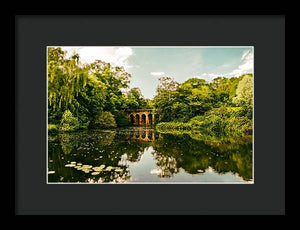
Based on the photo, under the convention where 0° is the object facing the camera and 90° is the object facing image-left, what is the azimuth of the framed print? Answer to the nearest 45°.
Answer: approximately 0°
